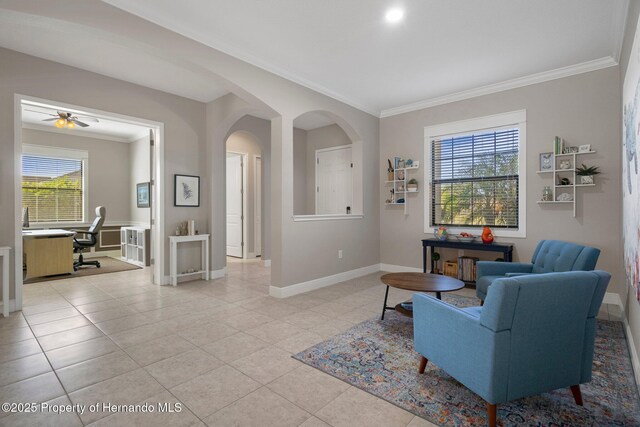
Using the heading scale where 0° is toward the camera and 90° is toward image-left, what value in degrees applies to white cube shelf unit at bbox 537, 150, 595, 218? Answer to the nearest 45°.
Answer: approximately 0°

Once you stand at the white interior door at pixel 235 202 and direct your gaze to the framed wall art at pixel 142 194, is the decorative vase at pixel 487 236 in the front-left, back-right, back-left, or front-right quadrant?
back-left

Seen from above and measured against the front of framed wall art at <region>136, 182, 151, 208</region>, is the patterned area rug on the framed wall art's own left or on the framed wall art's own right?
on the framed wall art's own left

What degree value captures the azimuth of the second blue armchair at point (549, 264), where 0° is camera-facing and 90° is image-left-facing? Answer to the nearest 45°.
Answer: approximately 45°

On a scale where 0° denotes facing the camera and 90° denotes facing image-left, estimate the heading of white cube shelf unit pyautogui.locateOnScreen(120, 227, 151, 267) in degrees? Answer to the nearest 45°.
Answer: approximately 45°

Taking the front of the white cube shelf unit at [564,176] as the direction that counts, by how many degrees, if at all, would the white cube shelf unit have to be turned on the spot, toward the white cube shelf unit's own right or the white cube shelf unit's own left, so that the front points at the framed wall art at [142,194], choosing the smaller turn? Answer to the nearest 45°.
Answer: approximately 90° to the white cube shelf unit's own right

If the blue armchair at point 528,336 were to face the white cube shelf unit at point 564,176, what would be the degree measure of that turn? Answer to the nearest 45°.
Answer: approximately 45° to its right

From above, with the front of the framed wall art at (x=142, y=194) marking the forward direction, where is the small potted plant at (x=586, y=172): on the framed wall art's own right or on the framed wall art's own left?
on the framed wall art's own left

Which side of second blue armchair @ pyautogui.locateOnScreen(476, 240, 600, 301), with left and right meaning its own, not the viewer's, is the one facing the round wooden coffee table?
front

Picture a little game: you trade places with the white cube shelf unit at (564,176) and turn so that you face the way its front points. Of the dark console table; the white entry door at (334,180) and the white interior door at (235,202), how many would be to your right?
3
